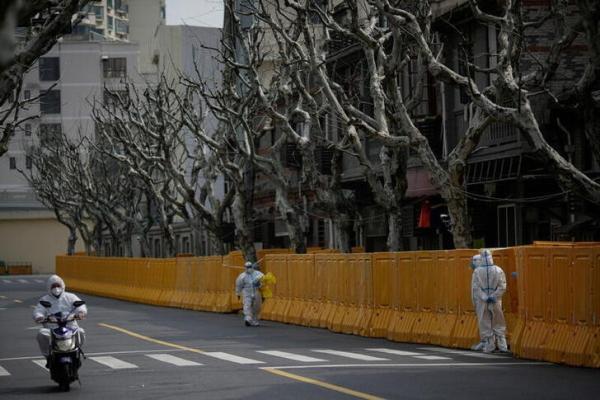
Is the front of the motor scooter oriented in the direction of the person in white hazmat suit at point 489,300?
no

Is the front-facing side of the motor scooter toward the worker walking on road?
no

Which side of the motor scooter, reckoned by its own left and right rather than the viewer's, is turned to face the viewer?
front

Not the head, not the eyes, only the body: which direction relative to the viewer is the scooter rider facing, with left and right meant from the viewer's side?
facing the viewer

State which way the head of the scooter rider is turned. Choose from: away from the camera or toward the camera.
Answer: toward the camera
